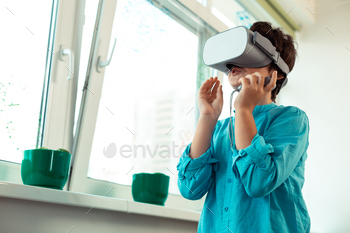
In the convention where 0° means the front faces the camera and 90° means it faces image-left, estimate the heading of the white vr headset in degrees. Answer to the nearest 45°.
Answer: approximately 45°

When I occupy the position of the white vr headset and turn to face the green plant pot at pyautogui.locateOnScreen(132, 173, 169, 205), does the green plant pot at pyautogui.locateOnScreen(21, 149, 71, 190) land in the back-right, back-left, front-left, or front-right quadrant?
front-left

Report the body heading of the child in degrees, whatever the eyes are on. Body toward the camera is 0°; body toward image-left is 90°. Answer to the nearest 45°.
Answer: approximately 45°

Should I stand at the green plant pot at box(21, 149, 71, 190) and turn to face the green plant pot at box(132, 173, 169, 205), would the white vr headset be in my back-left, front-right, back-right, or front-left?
front-right

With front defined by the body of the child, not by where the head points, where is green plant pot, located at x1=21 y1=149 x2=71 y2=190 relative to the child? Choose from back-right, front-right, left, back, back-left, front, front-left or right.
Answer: front-right
